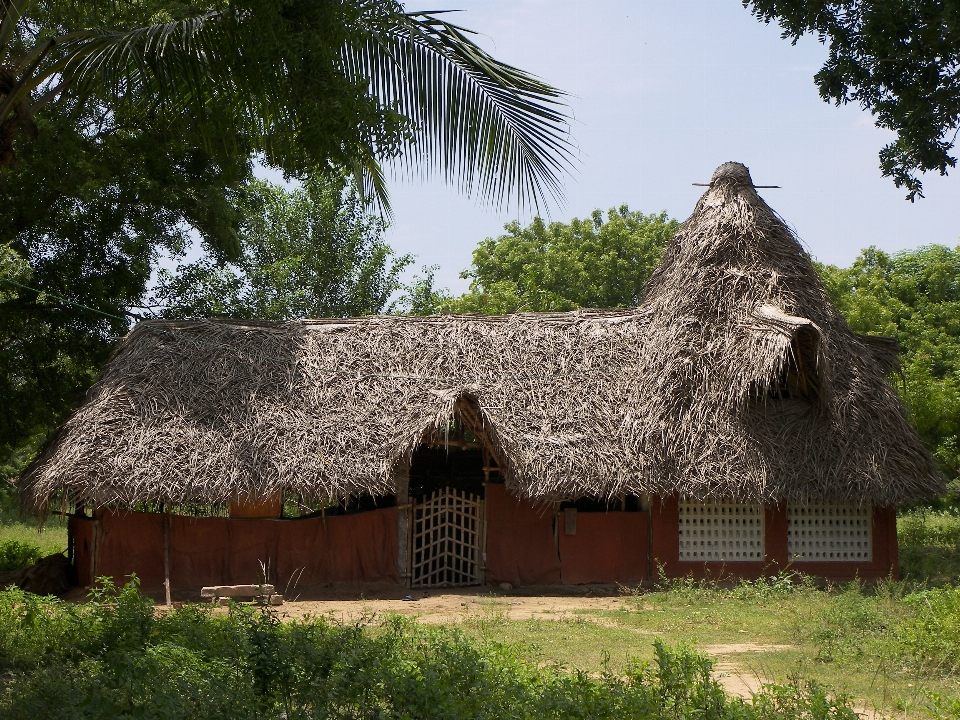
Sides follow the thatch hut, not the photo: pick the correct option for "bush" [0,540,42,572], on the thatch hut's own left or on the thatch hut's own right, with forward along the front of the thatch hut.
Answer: on the thatch hut's own right

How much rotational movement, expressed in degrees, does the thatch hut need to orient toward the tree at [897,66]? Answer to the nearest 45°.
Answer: approximately 45° to its left

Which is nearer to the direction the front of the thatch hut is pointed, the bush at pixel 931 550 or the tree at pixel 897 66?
the tree

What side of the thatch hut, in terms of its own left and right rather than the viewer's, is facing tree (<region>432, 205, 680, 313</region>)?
back

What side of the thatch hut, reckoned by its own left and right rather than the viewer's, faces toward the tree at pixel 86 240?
right

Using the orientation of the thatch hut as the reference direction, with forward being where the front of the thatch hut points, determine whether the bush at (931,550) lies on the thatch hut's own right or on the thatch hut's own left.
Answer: on the thatch hut's own left

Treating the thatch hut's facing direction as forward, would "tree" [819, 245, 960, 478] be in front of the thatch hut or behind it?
behind

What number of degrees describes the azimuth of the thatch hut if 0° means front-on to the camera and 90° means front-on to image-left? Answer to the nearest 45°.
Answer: approximately 0°
